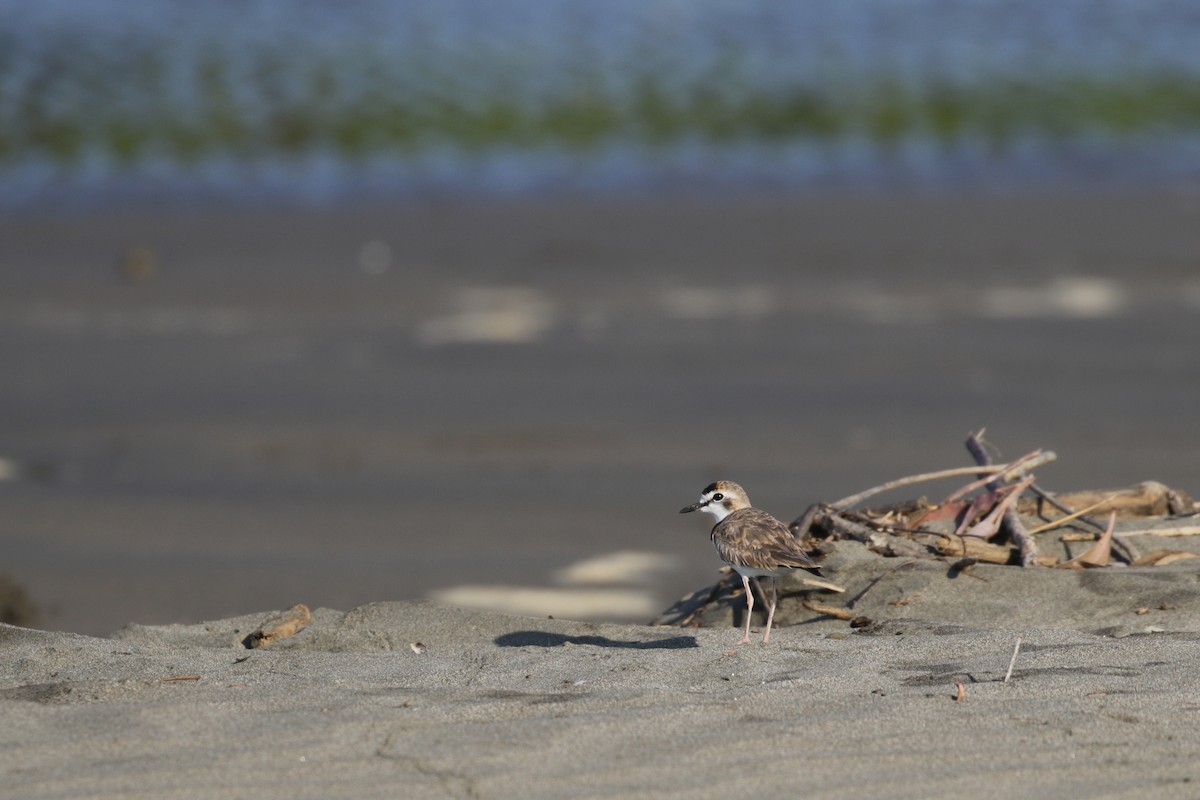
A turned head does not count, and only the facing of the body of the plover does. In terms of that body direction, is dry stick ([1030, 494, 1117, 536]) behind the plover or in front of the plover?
behind

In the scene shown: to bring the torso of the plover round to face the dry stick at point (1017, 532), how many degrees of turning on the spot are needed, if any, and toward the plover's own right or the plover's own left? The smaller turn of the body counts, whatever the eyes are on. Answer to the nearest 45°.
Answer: approximately 135° to the plover's own right

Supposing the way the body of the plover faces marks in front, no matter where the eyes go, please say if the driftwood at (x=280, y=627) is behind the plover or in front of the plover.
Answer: in front

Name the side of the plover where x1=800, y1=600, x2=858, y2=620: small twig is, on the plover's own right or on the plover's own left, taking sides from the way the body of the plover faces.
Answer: on the plover's own right

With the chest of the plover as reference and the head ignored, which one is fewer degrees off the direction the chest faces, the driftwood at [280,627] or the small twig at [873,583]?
the driftwood

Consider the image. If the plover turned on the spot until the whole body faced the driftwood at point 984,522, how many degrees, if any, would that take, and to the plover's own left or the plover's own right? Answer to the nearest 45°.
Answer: approximately 135° to the plover's own right

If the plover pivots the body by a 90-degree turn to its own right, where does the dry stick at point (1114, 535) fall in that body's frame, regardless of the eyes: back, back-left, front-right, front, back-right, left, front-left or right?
front-right

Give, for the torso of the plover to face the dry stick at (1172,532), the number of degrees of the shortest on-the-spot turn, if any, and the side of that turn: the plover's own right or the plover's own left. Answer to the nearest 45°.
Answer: approximately 135° to the plover's own right

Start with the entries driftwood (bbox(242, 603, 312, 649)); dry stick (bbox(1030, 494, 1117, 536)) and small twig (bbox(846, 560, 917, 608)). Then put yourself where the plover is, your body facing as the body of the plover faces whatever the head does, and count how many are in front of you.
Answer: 1

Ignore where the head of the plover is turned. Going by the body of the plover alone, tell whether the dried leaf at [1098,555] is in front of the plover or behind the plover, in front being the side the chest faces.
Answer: behind

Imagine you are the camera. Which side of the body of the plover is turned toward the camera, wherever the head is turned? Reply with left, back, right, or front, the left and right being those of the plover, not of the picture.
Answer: left

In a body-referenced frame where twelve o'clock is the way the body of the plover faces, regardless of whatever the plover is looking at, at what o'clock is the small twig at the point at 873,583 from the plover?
The small twig is roughly at 4 o'clock from the plover.
